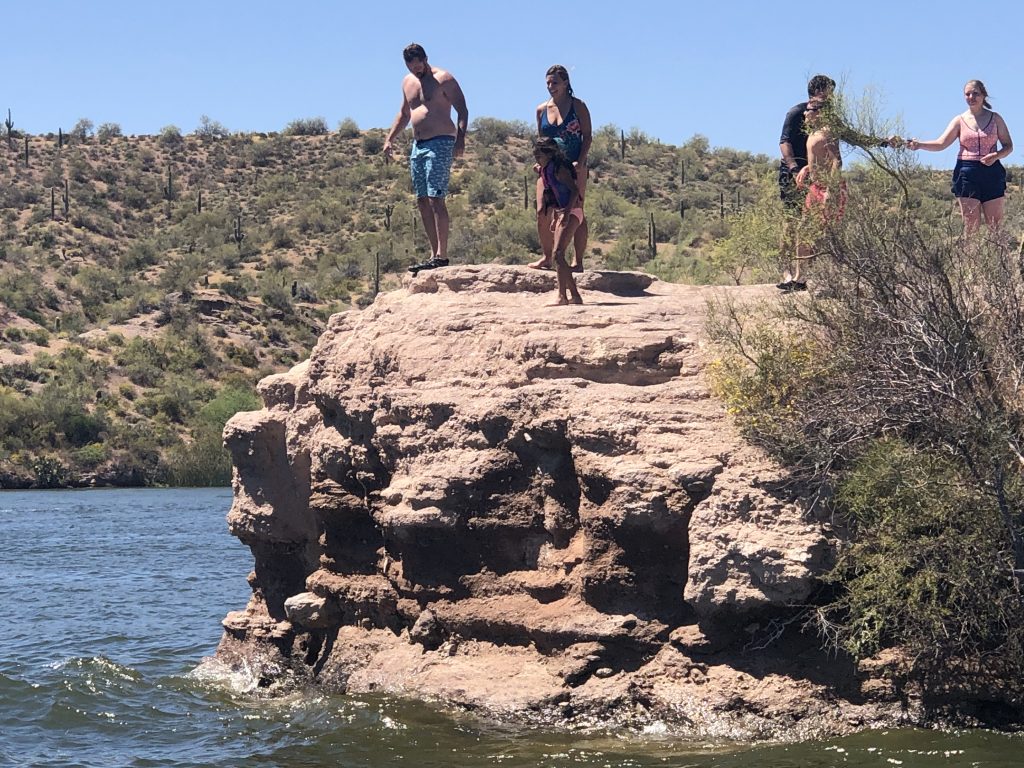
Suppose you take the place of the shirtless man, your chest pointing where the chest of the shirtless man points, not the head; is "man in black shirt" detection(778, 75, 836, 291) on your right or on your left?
on your left

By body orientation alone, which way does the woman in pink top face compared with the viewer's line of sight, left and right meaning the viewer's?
facing the viewer

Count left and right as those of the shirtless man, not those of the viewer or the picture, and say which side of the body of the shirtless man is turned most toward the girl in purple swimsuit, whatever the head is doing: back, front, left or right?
left

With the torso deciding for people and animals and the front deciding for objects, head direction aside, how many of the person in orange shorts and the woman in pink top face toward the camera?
1

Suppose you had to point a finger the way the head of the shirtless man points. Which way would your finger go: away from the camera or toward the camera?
toward the camera

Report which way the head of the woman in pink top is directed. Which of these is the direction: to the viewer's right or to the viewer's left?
to the viewer's left

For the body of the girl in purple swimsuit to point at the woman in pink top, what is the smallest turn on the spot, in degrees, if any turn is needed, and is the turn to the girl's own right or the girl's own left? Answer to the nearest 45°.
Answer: approximately 135° to the girl's own left

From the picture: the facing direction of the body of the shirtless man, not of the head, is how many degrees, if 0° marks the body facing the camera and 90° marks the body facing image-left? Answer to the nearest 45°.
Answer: approximately 45°

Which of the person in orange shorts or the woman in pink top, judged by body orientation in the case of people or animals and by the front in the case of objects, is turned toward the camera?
the woman in pink top

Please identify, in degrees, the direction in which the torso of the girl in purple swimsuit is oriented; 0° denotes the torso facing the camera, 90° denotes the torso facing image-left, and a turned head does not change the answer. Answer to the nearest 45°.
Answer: approximately 45°

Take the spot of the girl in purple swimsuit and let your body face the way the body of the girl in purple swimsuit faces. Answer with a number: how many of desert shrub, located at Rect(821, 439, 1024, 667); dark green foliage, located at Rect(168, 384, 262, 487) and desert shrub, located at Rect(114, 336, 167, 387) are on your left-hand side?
1

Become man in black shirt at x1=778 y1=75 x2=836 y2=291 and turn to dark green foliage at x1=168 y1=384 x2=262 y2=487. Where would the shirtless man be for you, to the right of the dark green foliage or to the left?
left

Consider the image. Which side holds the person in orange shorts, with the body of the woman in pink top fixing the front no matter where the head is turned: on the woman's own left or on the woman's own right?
on the woman's own right
